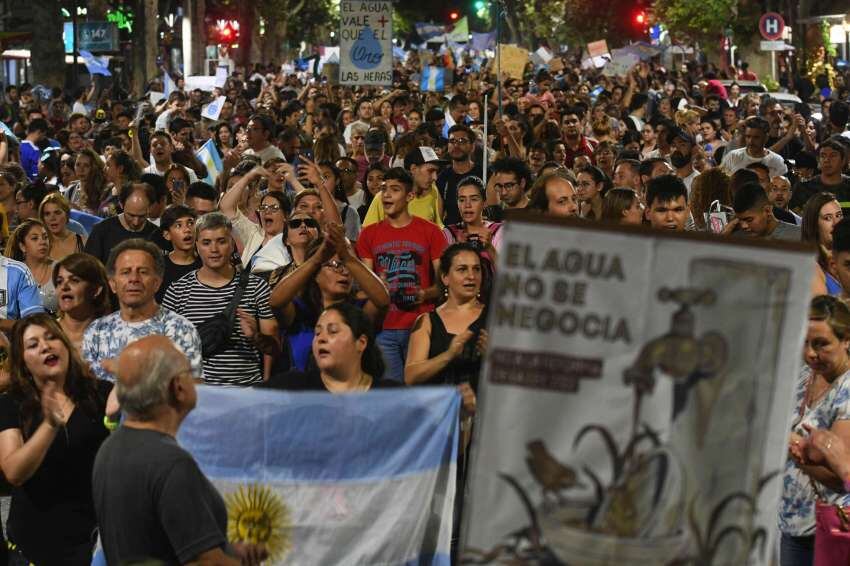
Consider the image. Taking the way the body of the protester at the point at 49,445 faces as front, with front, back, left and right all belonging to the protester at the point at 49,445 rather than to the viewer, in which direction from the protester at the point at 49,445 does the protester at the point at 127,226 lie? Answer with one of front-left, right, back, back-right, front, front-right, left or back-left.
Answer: back-left

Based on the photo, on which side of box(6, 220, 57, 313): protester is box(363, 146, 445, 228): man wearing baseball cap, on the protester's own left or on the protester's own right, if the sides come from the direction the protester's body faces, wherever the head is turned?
on the protester's own left

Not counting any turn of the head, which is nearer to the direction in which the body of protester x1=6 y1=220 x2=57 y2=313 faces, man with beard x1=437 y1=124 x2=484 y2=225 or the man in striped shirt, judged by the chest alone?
the man in striped shirt

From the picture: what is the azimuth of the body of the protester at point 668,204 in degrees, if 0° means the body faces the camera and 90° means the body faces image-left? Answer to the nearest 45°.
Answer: approximately 0°

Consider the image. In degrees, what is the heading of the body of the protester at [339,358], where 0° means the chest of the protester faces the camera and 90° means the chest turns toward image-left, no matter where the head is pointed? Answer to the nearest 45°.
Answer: approximately 45°

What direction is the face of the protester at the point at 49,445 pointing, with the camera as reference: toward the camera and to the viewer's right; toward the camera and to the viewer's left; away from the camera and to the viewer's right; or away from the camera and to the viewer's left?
toward the camera and to the viewer's right

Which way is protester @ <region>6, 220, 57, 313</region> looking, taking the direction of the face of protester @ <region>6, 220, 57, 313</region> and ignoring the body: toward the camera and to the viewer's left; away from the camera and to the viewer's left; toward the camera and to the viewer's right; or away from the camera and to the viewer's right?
toward the camera and to the viewer's right

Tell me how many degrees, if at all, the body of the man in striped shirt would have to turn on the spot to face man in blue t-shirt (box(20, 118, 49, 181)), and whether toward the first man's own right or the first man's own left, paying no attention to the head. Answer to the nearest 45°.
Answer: approximately 180°

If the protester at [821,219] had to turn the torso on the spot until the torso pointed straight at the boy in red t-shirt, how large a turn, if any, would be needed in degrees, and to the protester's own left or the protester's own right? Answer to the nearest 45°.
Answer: approximately 135° to the protester's own right
